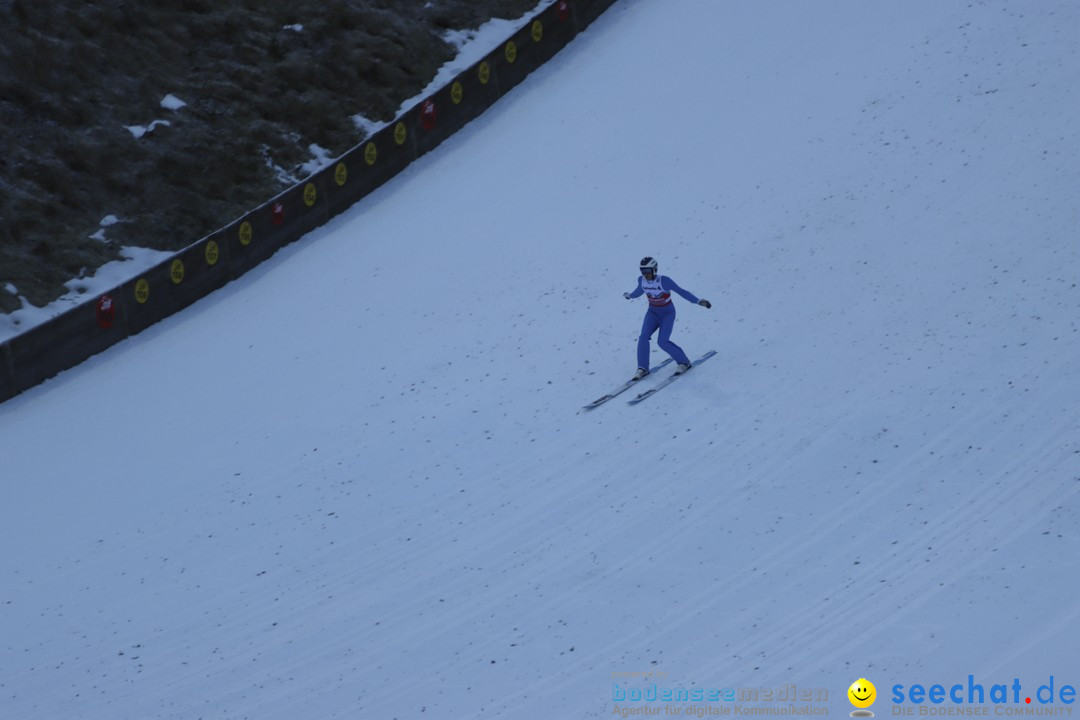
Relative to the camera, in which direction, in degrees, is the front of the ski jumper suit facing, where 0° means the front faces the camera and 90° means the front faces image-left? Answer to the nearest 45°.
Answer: approximately 45°
